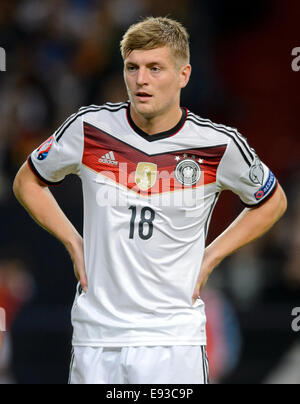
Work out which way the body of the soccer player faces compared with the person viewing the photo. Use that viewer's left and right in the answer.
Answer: facing the viewer

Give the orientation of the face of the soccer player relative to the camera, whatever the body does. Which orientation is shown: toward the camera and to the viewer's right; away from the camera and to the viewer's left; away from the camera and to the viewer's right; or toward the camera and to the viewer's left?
toward the camera and to the viewer's left
